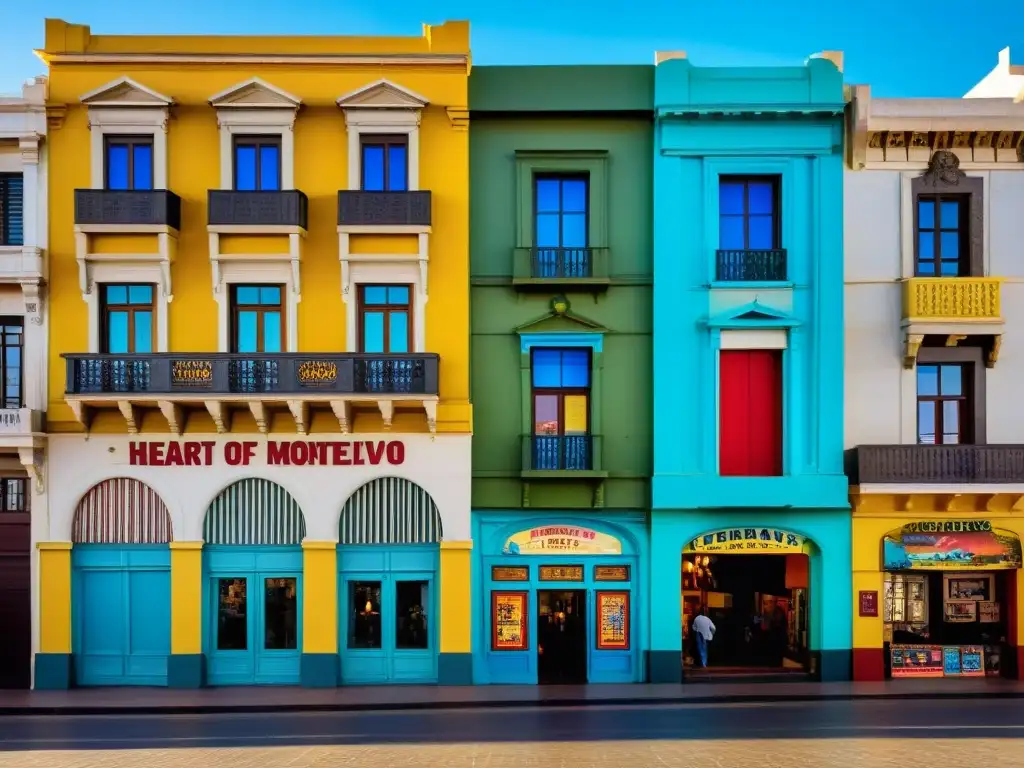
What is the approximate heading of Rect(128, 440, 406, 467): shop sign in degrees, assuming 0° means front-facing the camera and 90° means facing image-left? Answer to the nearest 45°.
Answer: approximately 0°

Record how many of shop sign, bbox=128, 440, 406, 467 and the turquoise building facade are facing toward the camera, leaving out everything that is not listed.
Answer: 2

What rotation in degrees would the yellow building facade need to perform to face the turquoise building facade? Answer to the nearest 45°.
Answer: approximately 90° to its left

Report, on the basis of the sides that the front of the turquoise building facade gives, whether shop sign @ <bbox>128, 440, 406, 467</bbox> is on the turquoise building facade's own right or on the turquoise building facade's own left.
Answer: on the turquoise building facade's own right

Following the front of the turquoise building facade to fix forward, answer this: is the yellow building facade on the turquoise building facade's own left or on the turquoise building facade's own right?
on the turquoise building facade's own right

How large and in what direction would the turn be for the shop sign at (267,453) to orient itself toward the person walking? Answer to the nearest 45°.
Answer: approximately 90° to its left

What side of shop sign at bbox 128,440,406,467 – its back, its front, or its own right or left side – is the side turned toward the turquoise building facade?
left
